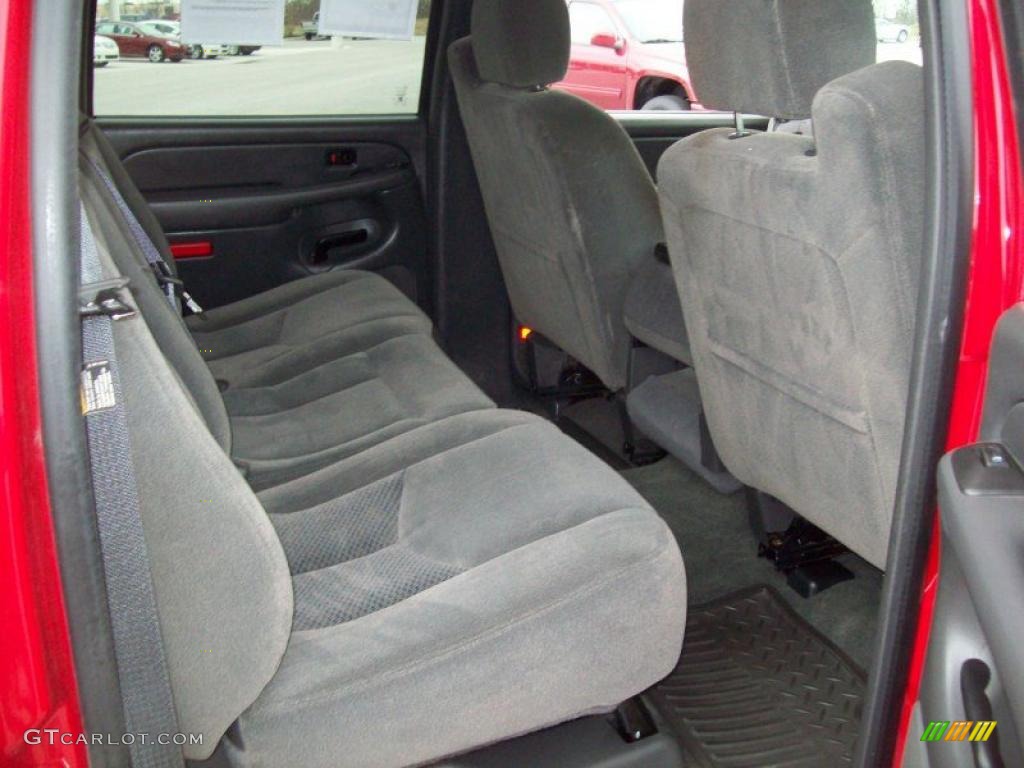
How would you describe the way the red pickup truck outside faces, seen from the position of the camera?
facing the viewer and to the right of the viewer

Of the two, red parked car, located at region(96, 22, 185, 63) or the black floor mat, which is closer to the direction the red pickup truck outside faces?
the black floor mat
